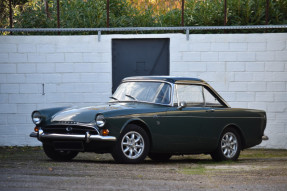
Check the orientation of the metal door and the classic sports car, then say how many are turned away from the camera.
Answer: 0

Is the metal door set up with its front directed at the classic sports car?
yes

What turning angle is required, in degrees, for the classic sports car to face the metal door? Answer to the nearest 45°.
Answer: approximately 135° to its right

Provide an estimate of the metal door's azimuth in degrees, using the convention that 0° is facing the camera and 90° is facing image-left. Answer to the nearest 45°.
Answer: approximately 0°
